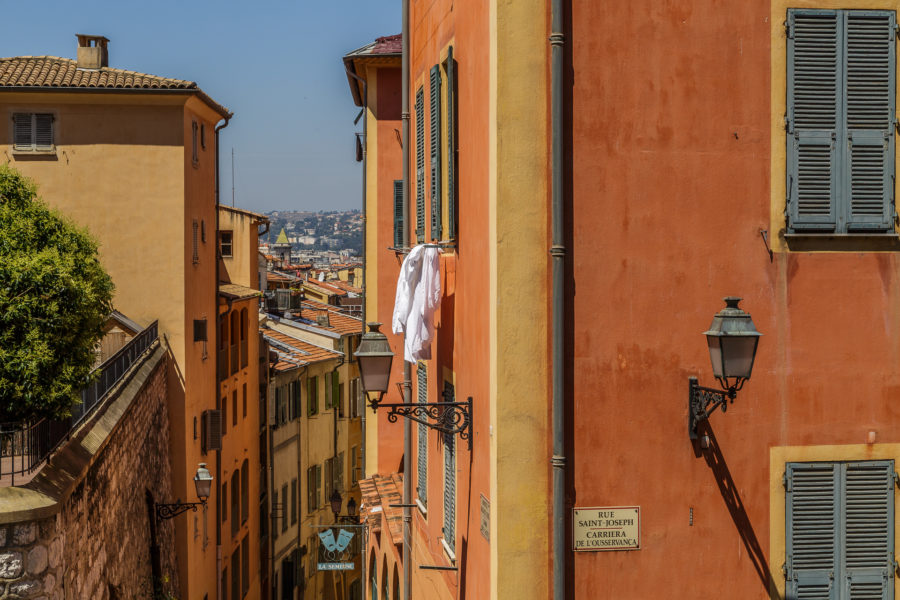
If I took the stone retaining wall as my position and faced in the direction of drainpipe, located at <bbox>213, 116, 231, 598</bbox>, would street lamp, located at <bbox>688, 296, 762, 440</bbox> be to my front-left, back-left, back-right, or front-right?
back-right

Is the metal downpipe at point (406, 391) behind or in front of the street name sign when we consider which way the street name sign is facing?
behind

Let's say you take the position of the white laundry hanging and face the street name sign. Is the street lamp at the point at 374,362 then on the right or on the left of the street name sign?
right

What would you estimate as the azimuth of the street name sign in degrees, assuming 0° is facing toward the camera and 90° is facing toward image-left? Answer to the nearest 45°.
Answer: approximately 0°
